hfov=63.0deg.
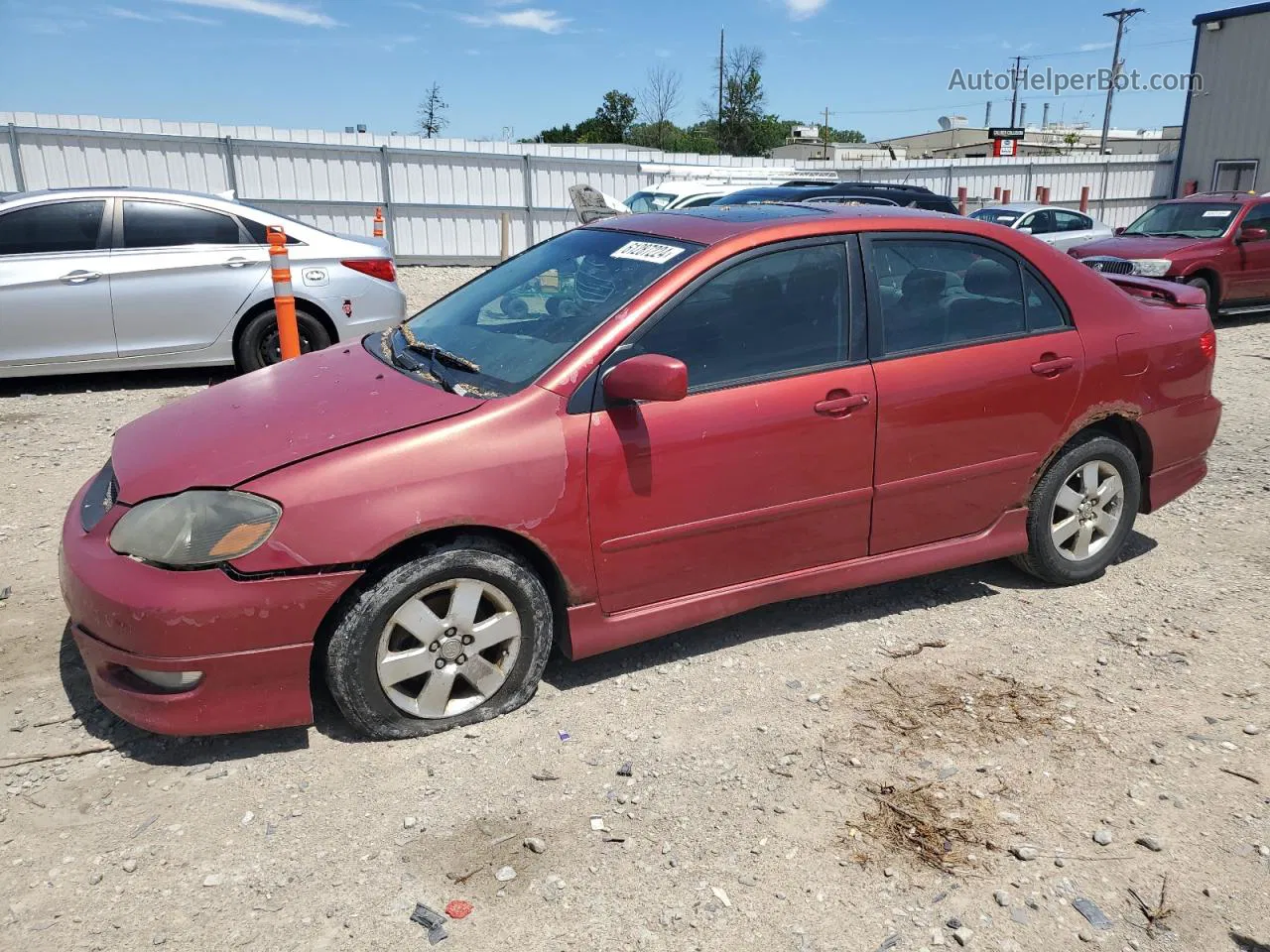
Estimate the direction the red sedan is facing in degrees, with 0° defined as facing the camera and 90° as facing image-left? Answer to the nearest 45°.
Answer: approximately 45°

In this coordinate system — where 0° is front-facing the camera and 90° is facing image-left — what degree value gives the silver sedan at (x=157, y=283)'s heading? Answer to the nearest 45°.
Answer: approximately 90°

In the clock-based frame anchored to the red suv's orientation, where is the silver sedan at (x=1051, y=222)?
The silver sedan is roughly at 3 o'clock from the red suv.

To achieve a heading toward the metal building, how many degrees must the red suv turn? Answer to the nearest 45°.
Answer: approximately 135° to its right

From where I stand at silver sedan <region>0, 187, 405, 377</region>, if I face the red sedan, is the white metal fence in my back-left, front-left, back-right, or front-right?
back-left

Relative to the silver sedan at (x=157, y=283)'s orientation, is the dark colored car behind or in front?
behind

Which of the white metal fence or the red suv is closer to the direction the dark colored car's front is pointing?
the white metal fence

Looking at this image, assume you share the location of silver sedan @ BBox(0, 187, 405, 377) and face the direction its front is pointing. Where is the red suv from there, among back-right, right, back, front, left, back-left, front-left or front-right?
back

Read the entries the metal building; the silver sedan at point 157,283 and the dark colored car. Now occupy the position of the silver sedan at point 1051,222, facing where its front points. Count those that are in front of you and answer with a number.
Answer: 2

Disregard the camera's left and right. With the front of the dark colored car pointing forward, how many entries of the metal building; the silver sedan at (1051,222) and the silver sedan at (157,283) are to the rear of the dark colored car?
2
